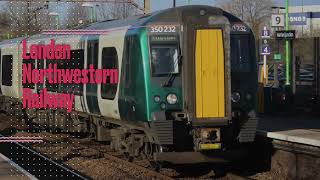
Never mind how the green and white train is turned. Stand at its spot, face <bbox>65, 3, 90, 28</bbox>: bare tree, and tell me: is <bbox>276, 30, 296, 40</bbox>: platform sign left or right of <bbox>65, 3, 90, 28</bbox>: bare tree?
right

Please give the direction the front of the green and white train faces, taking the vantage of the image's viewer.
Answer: facing the viewer and to the right of the viewer

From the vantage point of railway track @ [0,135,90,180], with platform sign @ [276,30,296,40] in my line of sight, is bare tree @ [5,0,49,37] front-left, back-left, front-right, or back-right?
front-left

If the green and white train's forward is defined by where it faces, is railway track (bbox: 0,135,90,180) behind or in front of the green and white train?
in front

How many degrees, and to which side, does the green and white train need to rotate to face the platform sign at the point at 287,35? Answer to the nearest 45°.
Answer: approximately 90° to its left

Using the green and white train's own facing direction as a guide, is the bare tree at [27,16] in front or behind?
behind
